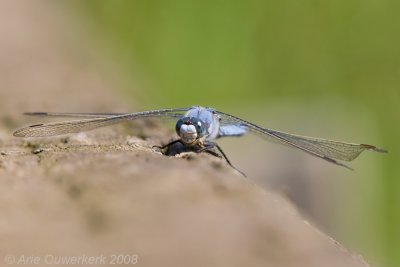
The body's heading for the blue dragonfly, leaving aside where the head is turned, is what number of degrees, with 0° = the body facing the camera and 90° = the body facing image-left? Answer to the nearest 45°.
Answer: approximately 0°
